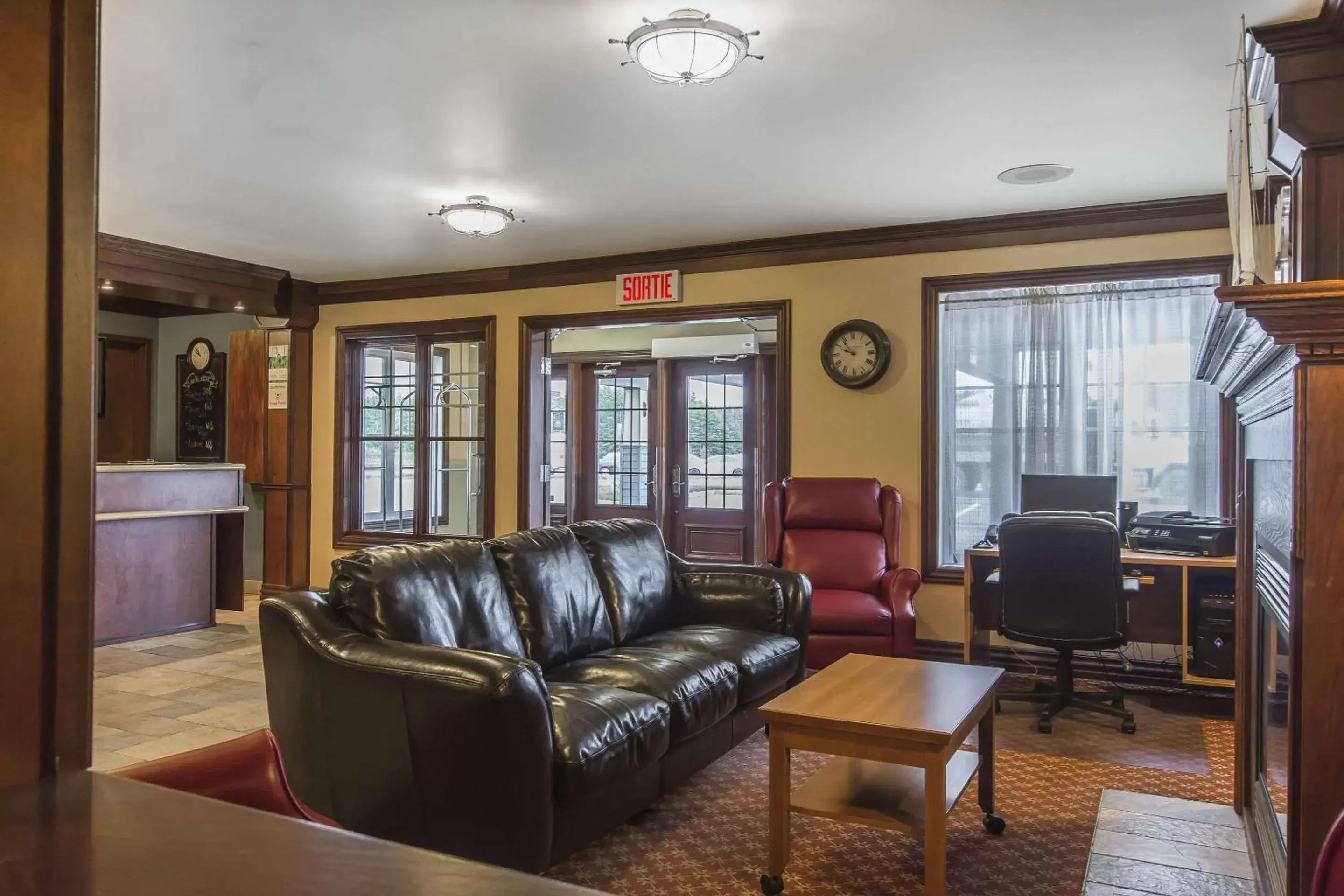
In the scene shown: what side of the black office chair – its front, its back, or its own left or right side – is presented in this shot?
back

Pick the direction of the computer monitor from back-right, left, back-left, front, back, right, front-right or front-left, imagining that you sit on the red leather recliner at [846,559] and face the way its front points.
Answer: left

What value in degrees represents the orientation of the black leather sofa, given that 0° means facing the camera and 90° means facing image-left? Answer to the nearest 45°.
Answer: approximately 315°

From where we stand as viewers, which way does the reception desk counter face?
facing the viewer and to the right of the viewer

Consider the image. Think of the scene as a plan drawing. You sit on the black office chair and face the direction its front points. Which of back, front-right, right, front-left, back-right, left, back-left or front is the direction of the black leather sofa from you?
back-left

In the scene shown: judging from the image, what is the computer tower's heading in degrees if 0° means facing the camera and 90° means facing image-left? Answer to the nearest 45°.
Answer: approximately 0°

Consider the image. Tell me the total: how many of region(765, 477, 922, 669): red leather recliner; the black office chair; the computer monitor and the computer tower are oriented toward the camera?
3

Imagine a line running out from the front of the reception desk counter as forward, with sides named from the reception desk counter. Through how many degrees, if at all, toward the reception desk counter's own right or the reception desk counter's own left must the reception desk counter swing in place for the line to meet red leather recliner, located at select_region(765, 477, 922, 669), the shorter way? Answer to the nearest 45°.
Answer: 0° — it already faces it

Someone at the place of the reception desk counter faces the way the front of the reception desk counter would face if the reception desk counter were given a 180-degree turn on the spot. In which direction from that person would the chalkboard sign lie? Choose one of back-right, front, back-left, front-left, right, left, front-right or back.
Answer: front-right

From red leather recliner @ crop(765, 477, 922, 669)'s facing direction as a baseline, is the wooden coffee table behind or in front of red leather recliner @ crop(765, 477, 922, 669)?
in front

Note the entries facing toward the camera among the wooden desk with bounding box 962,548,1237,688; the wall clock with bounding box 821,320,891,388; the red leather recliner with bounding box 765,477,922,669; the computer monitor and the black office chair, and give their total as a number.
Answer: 4
